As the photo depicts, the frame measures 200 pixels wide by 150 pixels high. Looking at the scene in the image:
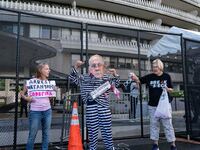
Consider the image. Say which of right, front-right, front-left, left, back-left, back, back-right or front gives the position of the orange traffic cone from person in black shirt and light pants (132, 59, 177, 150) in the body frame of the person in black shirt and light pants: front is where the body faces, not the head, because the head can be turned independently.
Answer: front-right

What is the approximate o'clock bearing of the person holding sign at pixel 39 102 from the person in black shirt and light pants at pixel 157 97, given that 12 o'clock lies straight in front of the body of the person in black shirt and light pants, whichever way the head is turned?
The person holding sign is roughly at 2 o'clock from the person in black shirt and light pants.

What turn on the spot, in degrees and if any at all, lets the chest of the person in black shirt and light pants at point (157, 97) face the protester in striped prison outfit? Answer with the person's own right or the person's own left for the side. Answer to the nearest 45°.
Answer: approximately 45° to the person's own right

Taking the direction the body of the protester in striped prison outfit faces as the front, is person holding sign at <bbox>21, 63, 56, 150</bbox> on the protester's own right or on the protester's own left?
on the protester's own right

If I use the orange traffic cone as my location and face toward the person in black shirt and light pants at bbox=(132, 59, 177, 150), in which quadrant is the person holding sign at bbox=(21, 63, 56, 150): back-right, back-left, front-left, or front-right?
back-left

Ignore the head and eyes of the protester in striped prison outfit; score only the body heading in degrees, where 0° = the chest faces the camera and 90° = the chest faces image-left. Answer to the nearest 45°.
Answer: approximately 0°
